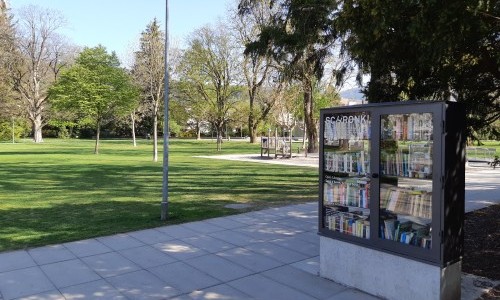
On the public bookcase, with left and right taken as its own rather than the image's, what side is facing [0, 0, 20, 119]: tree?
right

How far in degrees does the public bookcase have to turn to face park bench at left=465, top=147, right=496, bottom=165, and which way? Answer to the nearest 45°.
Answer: approximately 135° to its right

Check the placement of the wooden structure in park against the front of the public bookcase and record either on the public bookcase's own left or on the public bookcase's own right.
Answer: on the public bookcase's own right

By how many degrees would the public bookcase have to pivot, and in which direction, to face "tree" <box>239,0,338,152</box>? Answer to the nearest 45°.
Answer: approximately 135° to its right

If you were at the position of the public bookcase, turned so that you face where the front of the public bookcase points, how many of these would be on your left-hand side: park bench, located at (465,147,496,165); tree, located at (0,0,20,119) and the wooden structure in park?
0

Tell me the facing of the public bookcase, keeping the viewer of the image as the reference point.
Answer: facing the viewer and to the left of the viewer

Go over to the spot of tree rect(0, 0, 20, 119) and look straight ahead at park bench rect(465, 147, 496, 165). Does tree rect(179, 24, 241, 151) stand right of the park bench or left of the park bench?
left

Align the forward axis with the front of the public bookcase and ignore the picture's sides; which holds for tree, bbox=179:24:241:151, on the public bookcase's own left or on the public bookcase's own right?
on the public bookcase's own right
